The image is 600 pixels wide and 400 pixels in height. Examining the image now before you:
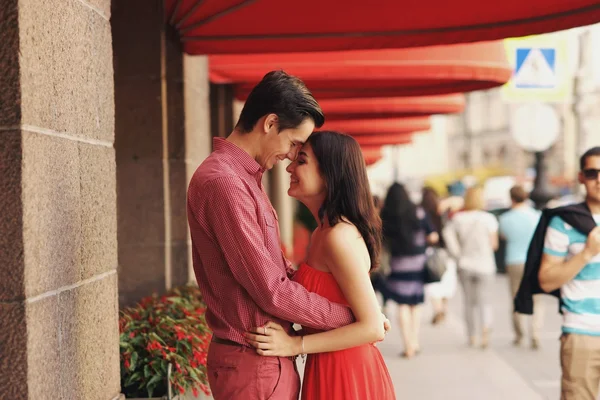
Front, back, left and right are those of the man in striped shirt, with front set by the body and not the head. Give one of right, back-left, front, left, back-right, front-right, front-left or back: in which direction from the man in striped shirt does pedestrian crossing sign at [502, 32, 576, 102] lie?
back

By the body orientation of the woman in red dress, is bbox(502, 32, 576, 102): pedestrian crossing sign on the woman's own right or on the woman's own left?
on the woman's own right

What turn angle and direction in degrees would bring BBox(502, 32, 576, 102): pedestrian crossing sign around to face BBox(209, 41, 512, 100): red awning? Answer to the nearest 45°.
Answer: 0° — it already faces it

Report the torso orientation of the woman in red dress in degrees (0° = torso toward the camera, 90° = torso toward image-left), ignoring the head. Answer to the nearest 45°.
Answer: approximately 90°

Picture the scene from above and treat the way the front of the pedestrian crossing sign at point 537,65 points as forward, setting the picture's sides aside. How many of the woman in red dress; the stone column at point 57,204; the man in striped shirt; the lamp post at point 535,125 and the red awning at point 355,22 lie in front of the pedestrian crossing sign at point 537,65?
4

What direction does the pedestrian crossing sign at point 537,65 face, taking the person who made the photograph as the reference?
facing the viewer

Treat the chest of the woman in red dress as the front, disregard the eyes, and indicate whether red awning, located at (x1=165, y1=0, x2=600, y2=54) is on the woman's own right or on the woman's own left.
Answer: on the woman's own right

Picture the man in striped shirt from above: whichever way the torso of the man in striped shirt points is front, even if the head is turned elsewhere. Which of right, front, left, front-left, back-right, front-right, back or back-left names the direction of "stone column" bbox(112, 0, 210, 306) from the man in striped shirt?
right

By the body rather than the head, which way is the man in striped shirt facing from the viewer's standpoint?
toward the camera

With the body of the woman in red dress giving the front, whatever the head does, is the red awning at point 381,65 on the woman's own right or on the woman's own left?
on the woman's own right

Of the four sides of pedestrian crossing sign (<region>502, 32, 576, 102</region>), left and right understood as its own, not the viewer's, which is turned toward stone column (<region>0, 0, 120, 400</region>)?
front

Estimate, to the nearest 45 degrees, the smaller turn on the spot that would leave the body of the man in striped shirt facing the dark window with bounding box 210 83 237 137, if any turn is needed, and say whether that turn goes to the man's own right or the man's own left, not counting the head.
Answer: approximately 135° to the man's own right

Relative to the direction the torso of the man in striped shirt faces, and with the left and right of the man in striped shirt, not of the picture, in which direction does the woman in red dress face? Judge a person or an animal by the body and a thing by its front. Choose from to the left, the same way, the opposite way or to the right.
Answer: to the right
